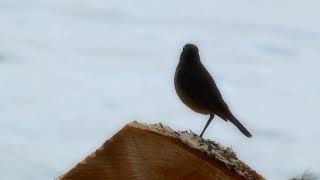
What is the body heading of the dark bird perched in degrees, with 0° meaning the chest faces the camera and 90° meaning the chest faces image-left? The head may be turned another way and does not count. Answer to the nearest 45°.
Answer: approximately 90°
